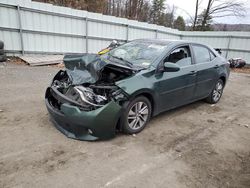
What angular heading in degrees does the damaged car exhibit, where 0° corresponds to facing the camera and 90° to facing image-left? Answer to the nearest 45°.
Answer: approximately 45°

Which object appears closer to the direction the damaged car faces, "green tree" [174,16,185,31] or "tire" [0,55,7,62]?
the tire

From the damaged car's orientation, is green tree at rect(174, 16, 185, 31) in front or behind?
behind

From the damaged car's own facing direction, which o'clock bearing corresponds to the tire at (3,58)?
The tire is roughly at 3 o'clock from the damaged car.

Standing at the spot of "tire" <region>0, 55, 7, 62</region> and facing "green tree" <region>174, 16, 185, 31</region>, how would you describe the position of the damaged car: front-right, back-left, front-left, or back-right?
back-right
